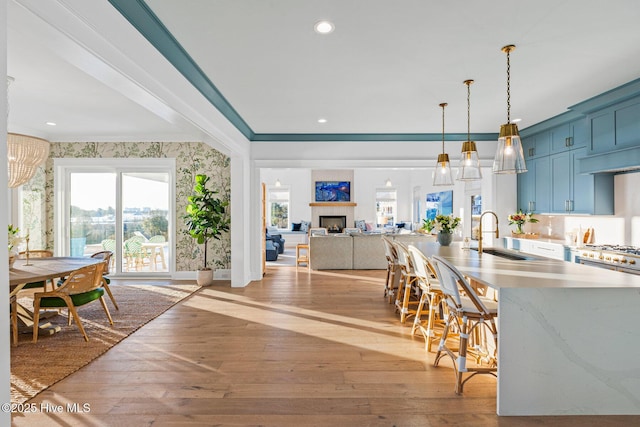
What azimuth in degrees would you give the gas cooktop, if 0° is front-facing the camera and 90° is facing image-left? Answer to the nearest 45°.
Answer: approximately 45°

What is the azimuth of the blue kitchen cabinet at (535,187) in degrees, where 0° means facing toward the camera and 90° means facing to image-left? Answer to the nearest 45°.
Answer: approximately 45°

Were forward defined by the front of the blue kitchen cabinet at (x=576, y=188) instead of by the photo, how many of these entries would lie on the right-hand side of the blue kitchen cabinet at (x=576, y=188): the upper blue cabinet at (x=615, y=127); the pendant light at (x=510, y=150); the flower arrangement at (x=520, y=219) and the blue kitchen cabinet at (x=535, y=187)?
2

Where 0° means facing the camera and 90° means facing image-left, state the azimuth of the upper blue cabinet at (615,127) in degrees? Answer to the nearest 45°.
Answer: approximately 45°

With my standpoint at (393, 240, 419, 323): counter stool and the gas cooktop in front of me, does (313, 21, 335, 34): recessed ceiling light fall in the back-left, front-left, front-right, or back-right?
back-right

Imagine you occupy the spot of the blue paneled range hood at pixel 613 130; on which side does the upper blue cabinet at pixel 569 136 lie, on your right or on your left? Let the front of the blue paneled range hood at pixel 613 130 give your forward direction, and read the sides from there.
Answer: on your right

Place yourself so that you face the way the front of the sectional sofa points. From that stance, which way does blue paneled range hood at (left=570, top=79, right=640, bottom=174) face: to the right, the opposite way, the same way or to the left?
to the left

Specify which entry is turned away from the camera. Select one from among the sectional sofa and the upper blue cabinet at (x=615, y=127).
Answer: the sectional sofa

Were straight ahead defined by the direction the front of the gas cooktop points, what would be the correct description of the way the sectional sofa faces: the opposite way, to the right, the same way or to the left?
to the right

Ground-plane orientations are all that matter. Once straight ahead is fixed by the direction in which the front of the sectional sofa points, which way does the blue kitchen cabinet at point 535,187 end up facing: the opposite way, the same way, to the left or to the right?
to the left

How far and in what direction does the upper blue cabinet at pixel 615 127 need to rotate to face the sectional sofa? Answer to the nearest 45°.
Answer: approximately 45° to its right

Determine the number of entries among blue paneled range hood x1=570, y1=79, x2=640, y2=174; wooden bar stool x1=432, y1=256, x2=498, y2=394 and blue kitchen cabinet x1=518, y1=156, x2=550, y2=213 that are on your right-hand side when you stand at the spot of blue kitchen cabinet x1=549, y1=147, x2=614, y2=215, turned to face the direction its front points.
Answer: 1

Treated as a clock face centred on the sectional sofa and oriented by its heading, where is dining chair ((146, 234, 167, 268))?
The dining chair is roughly at 8 o'clock from the sectional sofa.

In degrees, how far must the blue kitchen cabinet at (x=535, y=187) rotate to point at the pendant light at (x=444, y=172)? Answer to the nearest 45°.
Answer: approximately 45° to its left

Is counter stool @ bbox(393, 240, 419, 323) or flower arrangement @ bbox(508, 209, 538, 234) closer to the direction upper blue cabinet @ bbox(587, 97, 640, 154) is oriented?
the counter stool

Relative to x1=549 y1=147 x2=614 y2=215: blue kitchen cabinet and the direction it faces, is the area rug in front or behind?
in front

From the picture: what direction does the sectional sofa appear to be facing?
away from the camera
